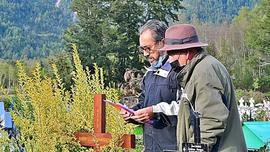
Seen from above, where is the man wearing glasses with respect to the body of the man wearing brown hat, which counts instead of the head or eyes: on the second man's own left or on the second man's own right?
on the second man's own right

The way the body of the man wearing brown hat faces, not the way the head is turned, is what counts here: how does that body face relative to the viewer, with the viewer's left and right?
facing to the left of the viewer

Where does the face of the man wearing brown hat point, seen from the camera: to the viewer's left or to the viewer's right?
to the viewer's left

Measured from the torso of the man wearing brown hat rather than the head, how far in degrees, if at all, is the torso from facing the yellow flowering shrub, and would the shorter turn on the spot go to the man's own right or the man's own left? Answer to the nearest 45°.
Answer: approximately 45° to the man's own right

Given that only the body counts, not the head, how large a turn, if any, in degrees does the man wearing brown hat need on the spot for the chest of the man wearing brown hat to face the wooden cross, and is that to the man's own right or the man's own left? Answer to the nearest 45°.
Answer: approximately 45° to the man's own right

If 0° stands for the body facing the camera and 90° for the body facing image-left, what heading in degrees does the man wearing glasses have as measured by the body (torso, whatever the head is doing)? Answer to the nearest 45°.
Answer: approximately 45°

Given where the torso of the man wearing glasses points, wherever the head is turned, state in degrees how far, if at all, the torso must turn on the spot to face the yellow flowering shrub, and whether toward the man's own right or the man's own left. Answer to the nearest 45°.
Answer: approximately 45° to the man's own right

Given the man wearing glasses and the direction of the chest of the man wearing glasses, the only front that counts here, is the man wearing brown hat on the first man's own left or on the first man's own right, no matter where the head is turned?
on the first man's own left
